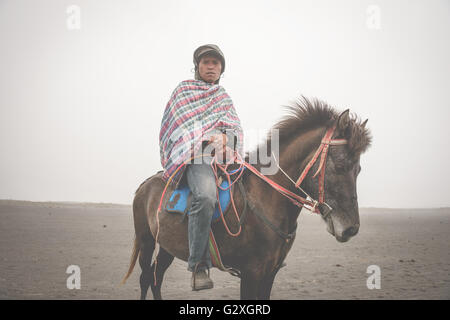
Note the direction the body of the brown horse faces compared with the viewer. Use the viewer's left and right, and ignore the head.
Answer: facing the viewer and to the right of the viewer

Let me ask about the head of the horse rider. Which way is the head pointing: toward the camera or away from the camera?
toward the camera

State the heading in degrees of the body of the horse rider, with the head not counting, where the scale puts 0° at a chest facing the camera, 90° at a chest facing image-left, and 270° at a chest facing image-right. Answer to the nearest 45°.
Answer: approximately 315°
